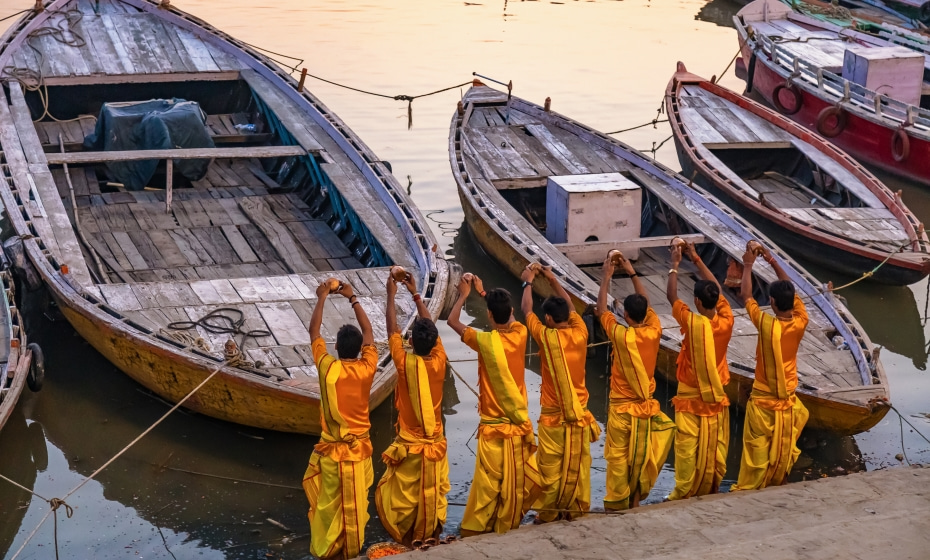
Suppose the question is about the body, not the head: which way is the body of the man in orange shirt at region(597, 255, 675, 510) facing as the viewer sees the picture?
away from the camera

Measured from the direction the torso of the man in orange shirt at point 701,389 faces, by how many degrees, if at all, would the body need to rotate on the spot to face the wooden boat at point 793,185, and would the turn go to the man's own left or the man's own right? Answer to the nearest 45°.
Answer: approximately 45° to the man's own right

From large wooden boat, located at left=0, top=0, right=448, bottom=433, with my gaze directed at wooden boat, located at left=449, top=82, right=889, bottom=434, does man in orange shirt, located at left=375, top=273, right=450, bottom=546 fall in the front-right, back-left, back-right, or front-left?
front-right

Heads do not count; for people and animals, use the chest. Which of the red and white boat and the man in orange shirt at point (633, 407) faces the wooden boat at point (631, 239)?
the man in orange shirt

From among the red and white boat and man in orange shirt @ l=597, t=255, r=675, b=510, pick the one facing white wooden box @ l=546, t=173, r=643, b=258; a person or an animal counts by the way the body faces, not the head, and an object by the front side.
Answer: the man in orange shirt

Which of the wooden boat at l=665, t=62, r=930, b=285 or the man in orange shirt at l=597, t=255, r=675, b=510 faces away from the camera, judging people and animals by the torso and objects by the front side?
the man in orange shirt

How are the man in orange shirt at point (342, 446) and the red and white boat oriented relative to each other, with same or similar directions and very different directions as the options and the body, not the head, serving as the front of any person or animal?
same or similar directions

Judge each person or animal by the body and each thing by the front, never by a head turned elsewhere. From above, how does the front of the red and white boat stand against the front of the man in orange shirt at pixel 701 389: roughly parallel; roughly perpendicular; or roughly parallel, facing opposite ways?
roughly parallel

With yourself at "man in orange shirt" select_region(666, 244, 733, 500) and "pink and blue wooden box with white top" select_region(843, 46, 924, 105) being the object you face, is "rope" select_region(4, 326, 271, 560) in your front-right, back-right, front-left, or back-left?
back-left

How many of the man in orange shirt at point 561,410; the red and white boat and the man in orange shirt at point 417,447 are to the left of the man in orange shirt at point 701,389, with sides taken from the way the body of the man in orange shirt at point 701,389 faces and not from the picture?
2

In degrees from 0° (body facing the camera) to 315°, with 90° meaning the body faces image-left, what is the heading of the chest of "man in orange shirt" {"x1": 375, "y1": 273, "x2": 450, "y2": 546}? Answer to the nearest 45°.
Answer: approximately 135°

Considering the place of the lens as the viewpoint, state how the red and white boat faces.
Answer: facing away from the viewer and to the left of the viewer

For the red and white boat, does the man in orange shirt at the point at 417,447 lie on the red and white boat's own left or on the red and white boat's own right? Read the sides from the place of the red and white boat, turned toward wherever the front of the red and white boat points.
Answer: on the red and white boat's own left

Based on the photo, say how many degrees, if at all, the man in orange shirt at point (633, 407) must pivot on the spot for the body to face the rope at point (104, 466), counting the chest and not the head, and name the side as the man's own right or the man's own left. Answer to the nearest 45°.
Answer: approximately 90° to the man's own left

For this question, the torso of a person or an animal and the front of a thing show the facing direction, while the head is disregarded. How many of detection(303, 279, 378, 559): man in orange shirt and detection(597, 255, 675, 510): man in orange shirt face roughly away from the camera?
2

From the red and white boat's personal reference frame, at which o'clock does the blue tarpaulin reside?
The blue tarpaulin is roughly at 9 o'clock from the red and white boat.

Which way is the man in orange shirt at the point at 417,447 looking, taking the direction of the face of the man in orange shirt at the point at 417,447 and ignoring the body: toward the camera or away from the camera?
away from the camera
